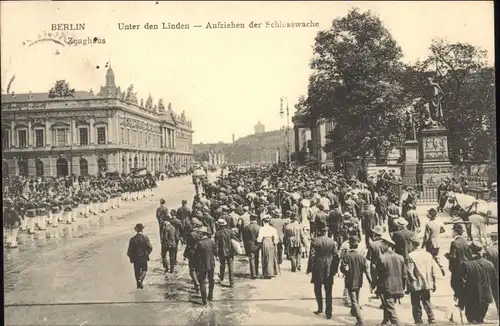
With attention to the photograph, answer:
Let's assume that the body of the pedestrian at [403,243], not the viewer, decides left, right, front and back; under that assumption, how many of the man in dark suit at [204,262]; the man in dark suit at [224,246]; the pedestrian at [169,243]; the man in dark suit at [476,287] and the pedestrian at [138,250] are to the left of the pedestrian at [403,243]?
4

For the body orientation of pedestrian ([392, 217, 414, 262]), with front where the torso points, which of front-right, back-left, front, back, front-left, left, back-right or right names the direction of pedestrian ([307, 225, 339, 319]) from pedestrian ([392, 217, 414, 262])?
back-left

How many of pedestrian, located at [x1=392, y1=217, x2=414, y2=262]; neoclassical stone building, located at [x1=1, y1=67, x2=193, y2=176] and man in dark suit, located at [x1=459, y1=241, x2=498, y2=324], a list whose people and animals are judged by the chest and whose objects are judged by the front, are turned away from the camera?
2

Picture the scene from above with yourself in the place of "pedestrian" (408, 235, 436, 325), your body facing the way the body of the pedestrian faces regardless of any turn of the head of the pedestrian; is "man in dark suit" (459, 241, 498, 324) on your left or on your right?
on your right

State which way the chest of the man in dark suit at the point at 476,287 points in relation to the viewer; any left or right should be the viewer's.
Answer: facing away from the viewer

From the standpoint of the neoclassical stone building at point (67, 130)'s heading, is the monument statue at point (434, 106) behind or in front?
in front

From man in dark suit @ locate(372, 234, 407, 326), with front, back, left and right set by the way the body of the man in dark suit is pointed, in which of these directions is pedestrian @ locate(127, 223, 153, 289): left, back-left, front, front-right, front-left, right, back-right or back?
left

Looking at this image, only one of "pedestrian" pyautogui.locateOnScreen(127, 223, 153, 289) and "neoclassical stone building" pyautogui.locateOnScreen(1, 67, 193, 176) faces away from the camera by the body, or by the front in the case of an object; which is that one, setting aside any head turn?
the pedestrian

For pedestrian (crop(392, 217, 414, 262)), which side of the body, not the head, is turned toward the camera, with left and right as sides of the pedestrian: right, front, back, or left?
back

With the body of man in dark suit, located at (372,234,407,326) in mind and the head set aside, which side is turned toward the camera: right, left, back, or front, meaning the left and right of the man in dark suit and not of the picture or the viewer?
back

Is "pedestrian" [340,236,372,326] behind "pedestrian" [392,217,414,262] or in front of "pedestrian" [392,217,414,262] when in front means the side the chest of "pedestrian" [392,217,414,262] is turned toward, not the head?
behind

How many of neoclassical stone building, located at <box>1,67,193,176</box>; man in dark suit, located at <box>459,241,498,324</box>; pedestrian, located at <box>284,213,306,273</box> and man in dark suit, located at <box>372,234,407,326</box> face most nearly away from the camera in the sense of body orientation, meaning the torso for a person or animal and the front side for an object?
3

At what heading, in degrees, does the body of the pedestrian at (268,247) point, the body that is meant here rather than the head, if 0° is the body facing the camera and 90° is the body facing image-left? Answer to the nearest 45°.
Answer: approximately 180°

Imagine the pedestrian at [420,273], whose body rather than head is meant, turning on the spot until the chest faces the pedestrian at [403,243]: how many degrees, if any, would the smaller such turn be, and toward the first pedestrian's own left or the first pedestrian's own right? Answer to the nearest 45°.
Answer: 0° — they already face them

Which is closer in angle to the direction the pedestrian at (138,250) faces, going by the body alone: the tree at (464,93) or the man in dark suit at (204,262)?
the tree

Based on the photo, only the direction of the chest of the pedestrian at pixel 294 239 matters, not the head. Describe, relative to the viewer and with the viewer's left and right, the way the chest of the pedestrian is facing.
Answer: facing away from the viewer

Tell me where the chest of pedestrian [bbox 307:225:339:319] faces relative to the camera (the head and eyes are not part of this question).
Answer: away from the camera

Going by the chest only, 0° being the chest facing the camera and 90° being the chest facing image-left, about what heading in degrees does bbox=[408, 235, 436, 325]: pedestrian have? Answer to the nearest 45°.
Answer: approximately 180°

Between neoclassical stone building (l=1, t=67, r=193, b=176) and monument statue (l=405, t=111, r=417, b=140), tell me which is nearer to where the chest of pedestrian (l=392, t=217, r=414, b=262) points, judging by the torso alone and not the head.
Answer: the monument statue
